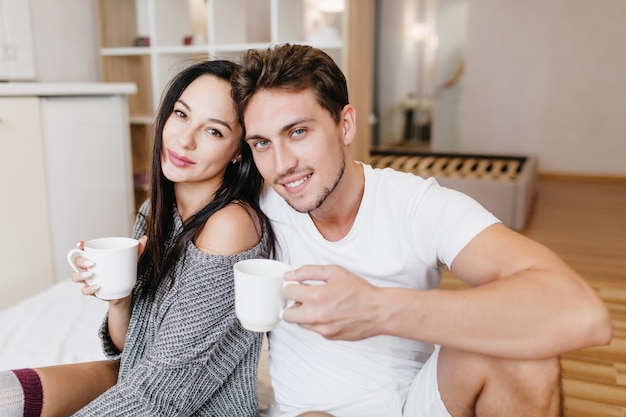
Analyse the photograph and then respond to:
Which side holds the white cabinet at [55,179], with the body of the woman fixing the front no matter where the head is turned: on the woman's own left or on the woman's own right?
on the woman's own right

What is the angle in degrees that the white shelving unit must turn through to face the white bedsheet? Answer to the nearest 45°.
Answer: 0° — it already faces it

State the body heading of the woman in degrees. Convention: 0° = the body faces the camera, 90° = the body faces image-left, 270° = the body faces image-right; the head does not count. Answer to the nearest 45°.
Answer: approximately 45°

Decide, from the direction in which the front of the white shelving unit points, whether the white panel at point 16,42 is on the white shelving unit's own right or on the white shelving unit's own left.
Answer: on the white shelving unit's own right

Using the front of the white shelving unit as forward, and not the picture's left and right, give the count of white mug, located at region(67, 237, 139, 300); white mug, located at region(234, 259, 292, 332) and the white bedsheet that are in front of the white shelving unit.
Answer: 3

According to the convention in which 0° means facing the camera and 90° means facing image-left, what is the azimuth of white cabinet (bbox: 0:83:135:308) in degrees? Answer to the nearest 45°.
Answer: approximately 315°
